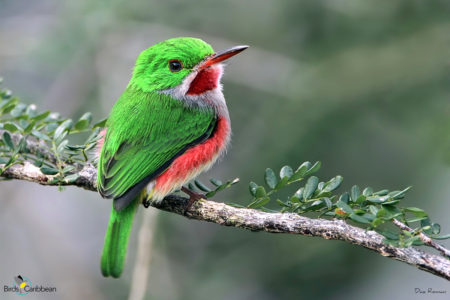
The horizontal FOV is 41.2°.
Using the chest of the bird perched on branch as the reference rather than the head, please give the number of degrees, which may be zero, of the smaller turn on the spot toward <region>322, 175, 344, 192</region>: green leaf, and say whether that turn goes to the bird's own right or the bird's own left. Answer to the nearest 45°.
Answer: approximately 45° to the bird's own right

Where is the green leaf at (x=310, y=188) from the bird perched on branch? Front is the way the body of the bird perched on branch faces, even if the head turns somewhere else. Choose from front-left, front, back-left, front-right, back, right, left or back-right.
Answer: front-right

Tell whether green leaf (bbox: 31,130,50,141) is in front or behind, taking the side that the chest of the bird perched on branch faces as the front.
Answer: behind

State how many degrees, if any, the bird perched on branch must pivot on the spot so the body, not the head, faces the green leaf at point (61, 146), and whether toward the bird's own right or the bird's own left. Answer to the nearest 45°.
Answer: approximately 135° to the bird's own right

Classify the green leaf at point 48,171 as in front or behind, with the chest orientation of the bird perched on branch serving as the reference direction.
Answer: behind

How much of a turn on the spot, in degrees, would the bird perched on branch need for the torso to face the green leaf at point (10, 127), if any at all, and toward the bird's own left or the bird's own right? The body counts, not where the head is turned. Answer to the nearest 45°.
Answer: approximately 180°

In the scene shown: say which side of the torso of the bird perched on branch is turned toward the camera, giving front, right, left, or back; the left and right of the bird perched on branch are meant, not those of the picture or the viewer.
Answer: right
